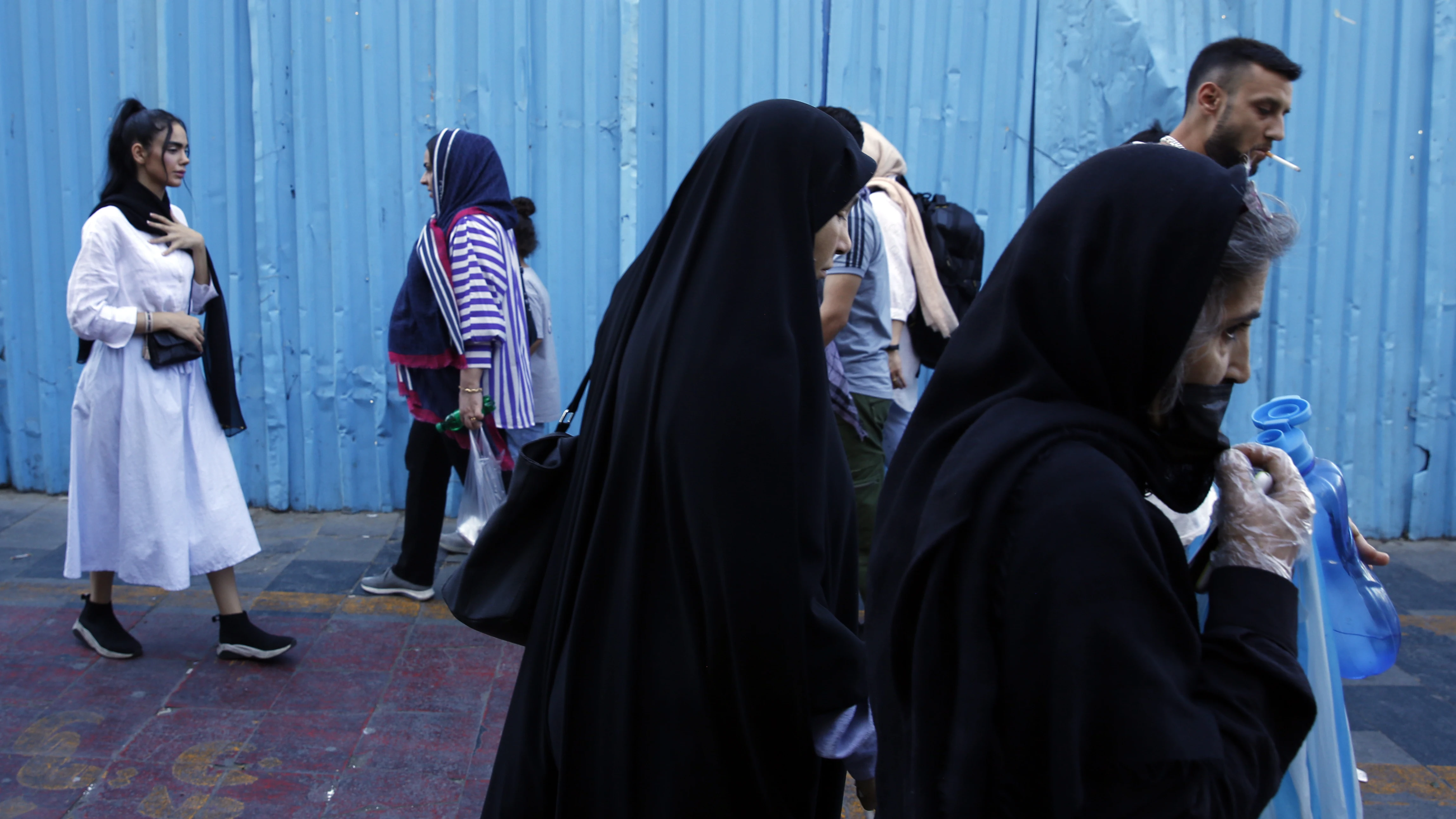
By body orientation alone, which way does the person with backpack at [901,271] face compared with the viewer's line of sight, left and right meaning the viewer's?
facing to the left of the viewer

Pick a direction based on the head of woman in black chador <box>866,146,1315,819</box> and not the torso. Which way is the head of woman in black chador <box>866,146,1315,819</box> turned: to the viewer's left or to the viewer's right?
to the viewer's right

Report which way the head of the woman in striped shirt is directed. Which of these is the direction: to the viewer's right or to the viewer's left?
to the viewer's left

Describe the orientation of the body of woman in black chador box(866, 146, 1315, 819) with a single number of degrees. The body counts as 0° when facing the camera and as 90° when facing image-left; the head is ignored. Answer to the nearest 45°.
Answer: approximately 270°

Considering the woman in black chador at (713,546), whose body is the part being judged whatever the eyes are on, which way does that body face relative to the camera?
to the viewer's right
